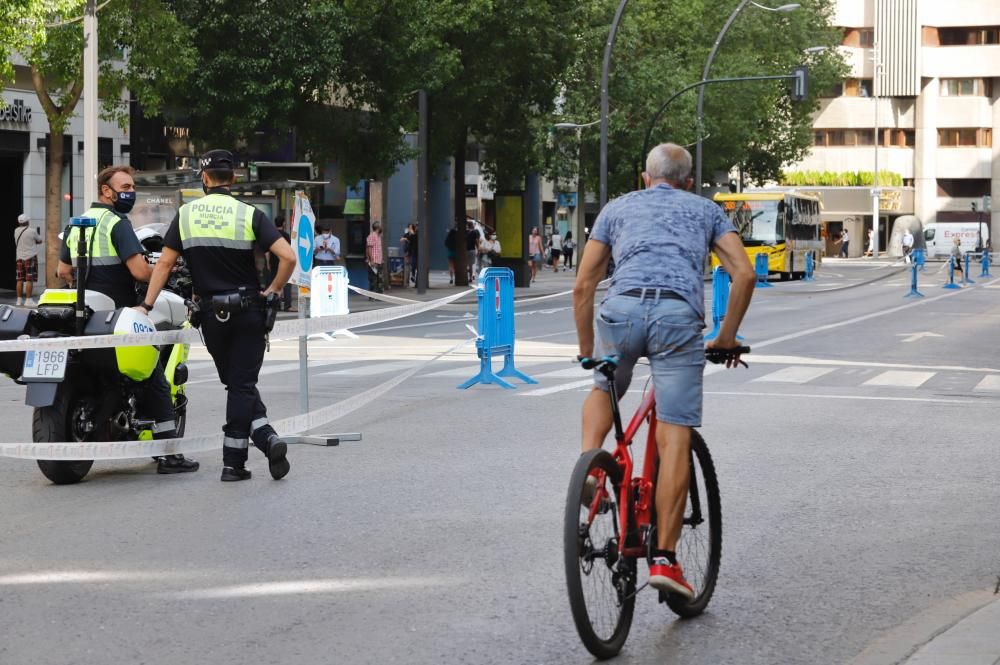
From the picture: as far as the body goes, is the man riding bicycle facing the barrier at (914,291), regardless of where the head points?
yes

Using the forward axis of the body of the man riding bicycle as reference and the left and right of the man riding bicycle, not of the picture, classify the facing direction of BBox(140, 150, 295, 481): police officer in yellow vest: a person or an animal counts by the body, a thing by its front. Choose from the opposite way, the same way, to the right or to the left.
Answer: the same way

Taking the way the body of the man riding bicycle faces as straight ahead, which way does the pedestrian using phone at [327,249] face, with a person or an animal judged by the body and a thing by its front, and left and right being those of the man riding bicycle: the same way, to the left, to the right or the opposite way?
the opposite way

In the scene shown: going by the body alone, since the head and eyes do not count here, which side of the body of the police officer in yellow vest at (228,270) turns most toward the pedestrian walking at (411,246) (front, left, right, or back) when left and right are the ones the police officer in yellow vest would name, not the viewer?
front

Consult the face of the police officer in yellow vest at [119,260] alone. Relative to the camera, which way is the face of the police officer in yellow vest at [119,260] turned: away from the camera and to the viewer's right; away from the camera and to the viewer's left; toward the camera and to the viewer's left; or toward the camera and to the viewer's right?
toward the camera and to the viewer's right

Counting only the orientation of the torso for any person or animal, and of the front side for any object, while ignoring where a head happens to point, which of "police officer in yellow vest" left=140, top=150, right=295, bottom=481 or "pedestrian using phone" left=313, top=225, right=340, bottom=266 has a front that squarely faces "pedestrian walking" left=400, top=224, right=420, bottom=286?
the police officer in yellow vest

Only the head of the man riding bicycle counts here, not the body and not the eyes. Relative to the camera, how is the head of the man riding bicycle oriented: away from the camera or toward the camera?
away from the camera

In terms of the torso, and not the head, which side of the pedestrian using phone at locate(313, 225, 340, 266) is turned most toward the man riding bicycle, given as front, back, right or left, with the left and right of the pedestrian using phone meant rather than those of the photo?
front

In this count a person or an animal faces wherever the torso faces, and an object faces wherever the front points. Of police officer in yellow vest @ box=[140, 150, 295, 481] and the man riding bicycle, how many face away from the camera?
2

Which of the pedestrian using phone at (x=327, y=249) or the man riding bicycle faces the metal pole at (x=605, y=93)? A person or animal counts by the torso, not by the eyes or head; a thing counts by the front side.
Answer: the man riding bicycle

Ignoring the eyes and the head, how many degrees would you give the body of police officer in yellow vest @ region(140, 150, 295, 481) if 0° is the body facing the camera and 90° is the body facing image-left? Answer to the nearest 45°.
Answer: approximately 180°

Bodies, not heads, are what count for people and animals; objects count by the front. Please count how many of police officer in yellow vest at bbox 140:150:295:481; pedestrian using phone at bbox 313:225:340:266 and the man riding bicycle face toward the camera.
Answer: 1

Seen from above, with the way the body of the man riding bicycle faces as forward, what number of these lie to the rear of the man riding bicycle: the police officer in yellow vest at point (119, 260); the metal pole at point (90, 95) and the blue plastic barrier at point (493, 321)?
0

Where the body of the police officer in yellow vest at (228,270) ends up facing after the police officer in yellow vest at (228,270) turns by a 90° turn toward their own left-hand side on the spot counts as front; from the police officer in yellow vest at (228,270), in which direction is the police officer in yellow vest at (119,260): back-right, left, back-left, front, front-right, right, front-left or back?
front-right

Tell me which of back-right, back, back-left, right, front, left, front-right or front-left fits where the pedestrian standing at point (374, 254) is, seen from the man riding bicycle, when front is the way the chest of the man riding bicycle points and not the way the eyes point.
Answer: front

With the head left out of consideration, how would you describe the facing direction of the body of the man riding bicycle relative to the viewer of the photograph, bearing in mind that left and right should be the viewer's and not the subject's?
facing away from the viewer

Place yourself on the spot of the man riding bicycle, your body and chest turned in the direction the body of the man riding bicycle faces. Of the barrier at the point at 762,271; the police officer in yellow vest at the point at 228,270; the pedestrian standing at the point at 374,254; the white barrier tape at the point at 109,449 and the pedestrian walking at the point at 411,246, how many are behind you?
0

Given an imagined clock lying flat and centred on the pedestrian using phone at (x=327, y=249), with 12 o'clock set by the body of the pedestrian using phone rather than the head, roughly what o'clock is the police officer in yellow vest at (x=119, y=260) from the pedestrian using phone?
The police officer in yellow vest is roughly at 12 o'clock from the pedestrian using phone.

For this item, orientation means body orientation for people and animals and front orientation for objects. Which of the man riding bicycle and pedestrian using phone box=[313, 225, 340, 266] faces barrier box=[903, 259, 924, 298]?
the man riding bicycle

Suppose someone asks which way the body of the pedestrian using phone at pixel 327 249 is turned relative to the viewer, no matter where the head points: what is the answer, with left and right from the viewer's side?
facing the viewer
